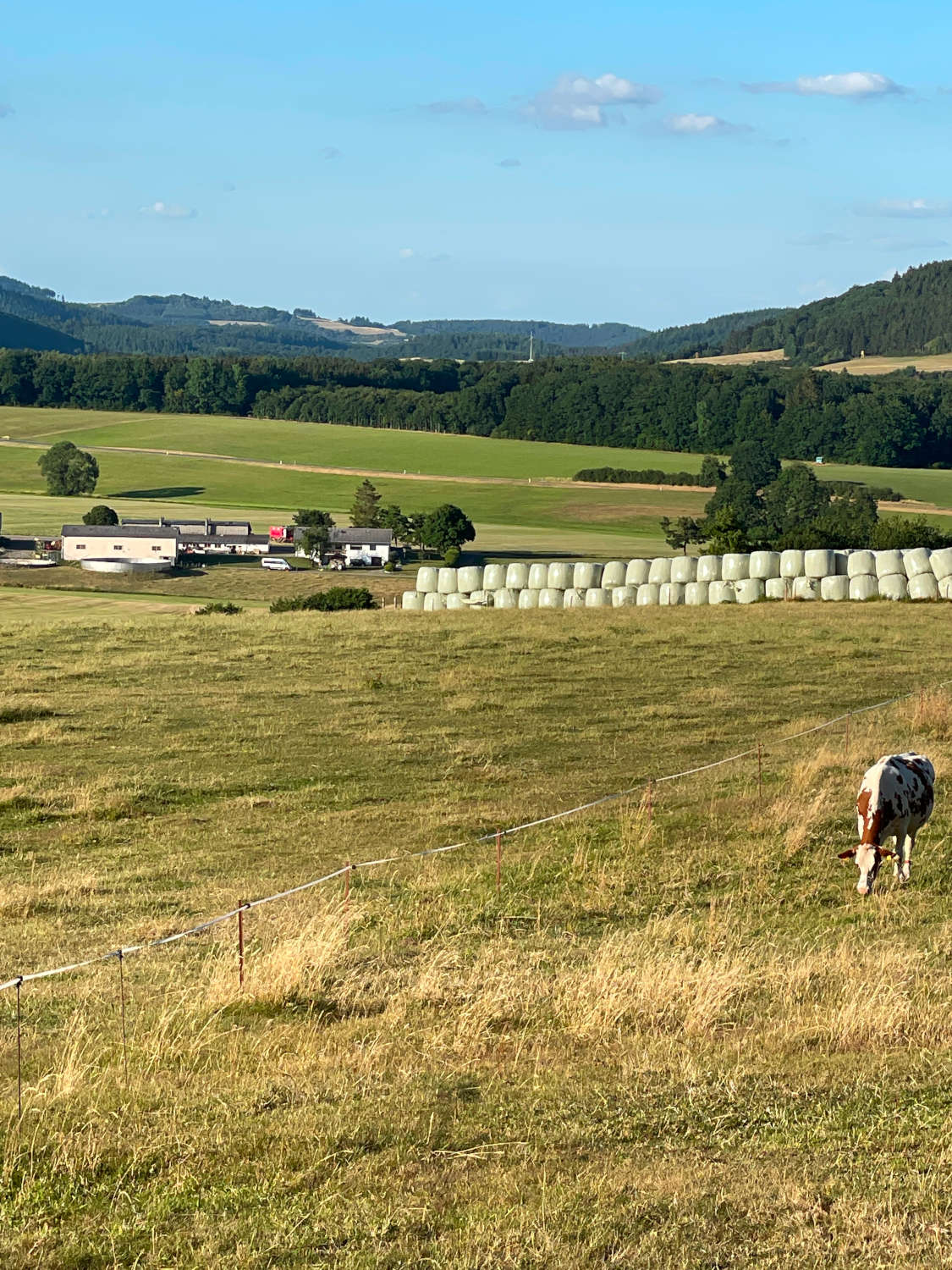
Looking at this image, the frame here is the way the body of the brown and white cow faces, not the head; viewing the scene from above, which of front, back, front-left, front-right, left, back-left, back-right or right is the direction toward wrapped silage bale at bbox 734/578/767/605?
back-right

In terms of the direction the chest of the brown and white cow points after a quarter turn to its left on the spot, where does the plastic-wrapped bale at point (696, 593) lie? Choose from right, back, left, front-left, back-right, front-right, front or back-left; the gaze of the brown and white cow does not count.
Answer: back-left

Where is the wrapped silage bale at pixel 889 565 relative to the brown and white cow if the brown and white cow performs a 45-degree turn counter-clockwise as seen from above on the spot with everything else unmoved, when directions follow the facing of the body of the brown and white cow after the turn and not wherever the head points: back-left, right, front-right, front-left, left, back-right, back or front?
back

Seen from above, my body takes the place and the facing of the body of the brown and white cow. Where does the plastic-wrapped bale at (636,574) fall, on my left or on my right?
on my right

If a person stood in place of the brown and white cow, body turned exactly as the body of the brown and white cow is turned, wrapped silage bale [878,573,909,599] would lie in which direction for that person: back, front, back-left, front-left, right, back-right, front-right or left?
back-right

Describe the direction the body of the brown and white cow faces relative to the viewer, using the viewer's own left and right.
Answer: facing the viewer and to the left of the viewer

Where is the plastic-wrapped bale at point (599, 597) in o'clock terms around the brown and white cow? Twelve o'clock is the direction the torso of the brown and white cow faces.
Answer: The plastic-wrapped bale is roughly at 4 o'clock from the brown and white cow.

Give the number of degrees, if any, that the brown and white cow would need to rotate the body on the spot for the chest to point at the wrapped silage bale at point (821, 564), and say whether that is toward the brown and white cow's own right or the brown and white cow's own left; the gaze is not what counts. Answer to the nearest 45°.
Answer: approximately 135° to the brown and white cow's own right

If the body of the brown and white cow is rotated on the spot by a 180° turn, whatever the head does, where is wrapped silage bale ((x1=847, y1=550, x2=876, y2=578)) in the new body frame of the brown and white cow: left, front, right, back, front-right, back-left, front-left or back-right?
front-left

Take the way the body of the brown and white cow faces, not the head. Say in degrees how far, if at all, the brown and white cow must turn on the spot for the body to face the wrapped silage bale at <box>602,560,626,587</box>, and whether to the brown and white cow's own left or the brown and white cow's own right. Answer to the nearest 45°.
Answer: approximately 135° to the brown and white cow's own right

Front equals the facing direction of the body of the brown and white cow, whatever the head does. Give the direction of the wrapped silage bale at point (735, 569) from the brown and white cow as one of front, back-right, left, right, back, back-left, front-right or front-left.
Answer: back-right

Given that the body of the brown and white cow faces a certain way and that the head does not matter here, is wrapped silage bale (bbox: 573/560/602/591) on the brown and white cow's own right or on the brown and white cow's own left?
on the brown and white cow's own right

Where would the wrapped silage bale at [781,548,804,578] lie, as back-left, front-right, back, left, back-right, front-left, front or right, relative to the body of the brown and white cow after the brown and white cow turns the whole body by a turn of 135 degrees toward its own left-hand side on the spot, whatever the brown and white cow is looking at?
left
